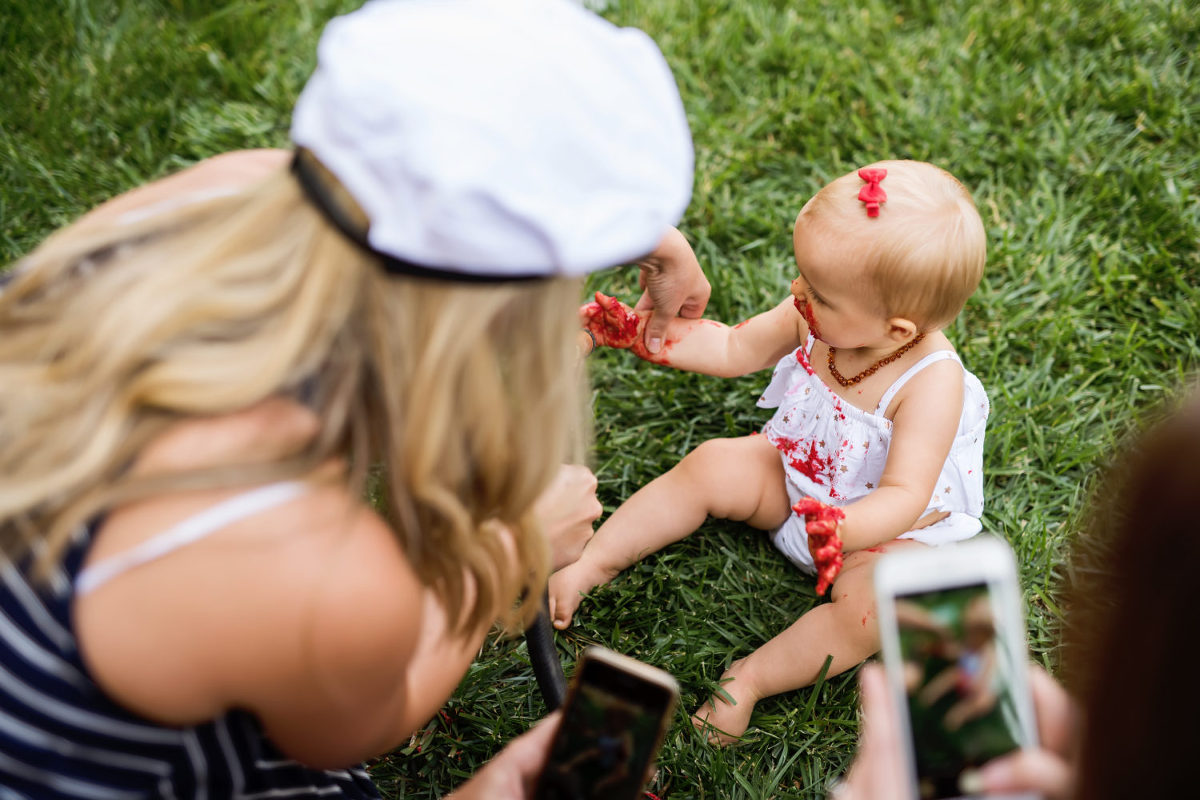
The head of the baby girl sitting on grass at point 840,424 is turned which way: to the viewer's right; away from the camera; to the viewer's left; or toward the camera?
to the viewer's left

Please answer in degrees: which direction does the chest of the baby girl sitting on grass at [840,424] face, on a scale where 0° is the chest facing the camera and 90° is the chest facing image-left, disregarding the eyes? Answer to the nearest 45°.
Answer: approximately 45°
